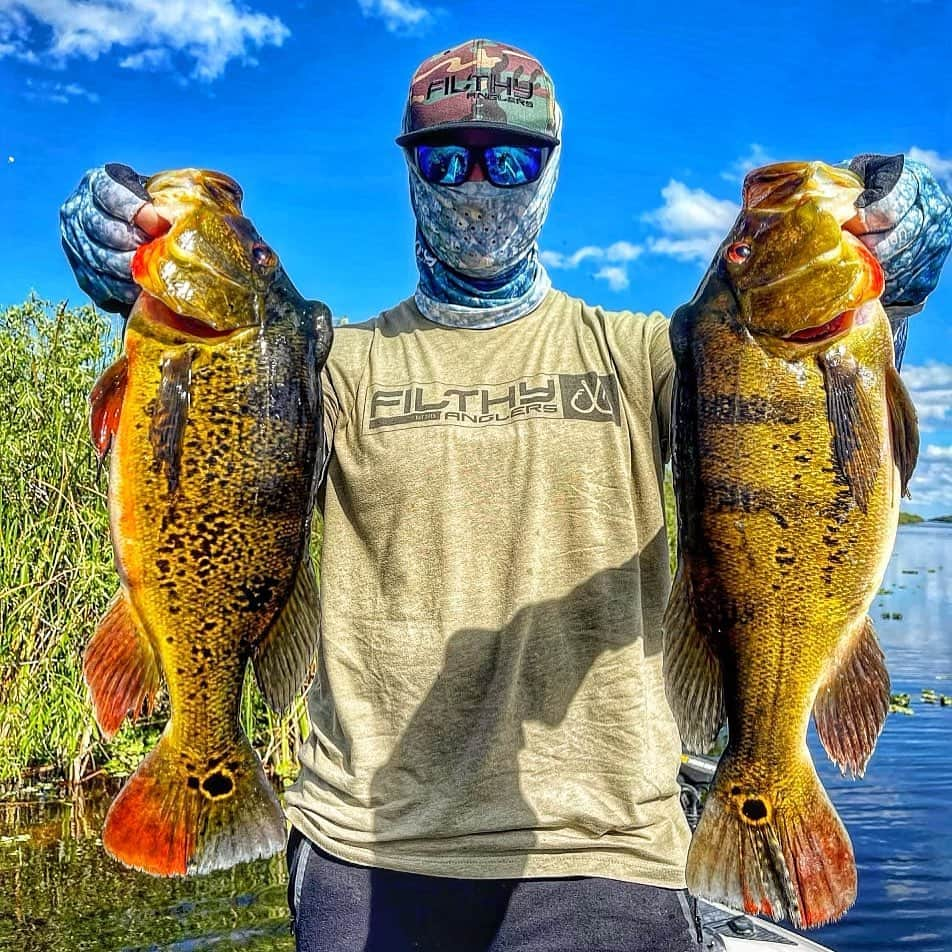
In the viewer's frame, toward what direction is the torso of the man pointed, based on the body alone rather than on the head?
toward the camera

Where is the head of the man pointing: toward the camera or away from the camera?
toward the camera
